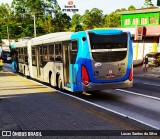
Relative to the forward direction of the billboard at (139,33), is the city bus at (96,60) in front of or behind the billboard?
in front
